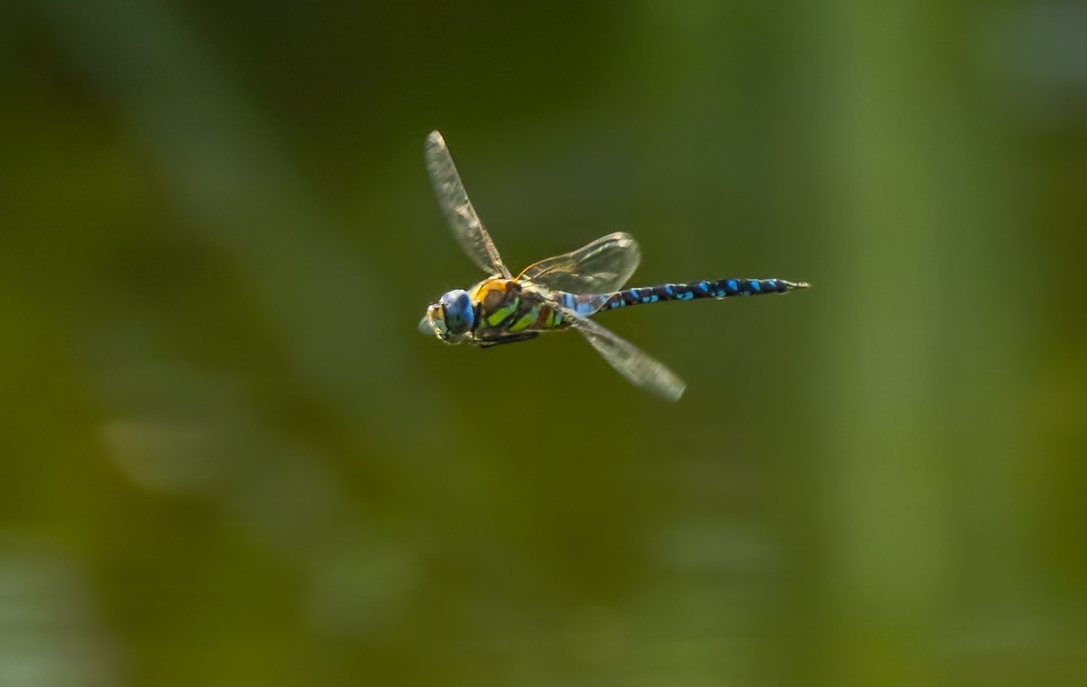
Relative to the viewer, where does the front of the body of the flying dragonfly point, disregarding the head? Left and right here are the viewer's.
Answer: facing to the left of the viewer
